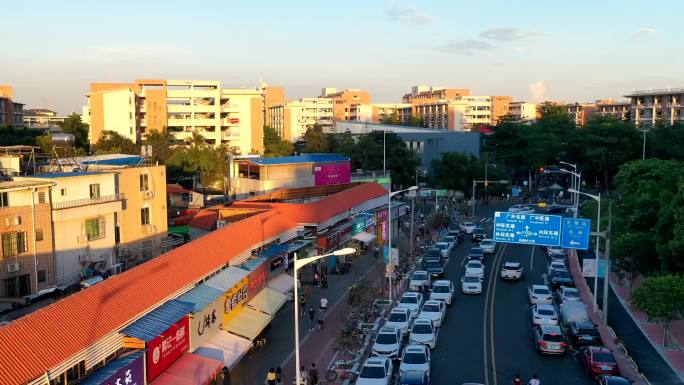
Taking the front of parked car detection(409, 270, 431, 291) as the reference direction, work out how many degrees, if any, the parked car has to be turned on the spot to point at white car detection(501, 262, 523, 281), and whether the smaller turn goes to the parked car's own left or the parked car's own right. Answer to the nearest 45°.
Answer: approximately 135° to the parked car's own left

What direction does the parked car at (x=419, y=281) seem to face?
toward the camera

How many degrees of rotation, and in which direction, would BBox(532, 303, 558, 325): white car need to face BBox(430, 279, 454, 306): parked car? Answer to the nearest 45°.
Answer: approximately 45° to its left

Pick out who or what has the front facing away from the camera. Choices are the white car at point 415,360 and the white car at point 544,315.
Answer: the white car at point 544,315

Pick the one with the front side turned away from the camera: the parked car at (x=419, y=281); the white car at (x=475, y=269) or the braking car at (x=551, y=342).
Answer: the braking car at (x=551, y=342)

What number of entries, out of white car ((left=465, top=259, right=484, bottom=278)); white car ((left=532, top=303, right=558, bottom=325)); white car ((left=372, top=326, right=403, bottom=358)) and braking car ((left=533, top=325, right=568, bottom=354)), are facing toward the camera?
2

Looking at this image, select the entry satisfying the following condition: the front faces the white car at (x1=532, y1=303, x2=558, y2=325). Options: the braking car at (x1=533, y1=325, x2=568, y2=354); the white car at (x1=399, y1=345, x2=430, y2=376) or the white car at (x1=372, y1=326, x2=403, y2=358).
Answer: the braking car

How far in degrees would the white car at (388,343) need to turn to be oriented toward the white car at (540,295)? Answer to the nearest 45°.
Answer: approximately 135° to its left

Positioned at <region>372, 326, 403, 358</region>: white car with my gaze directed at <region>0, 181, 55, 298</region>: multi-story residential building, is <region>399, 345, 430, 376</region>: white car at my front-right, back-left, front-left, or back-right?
back-left

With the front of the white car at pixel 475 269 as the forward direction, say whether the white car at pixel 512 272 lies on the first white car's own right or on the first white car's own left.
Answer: on the first white car's own left

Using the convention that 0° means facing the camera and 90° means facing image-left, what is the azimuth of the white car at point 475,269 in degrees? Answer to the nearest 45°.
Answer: approximately 0°

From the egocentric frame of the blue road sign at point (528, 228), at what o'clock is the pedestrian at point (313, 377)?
The pedestrian is roughly at 1 o'clock from the blue road sign.

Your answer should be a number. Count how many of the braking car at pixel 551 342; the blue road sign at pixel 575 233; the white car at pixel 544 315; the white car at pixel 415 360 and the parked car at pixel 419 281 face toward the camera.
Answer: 3

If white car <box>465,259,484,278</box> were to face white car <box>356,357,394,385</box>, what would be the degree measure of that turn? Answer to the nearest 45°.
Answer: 0° — it already faces it

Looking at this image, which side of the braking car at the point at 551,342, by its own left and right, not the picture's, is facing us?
back

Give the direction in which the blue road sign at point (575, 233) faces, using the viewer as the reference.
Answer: facing the viewer
